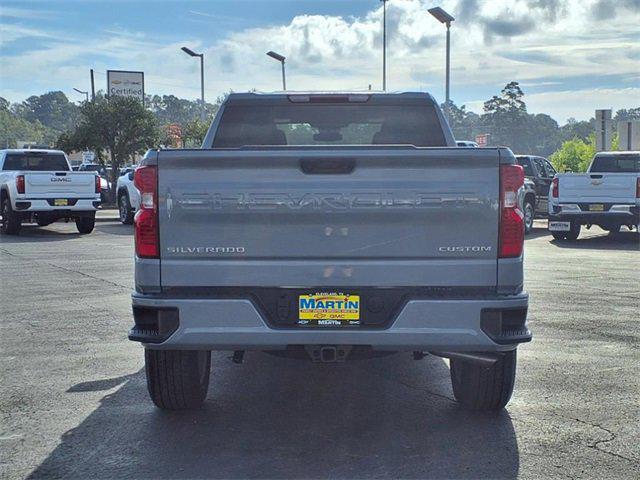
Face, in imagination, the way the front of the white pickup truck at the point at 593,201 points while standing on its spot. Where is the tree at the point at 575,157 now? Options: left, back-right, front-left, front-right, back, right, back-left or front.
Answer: front-left

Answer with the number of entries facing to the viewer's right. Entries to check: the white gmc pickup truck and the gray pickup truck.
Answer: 0

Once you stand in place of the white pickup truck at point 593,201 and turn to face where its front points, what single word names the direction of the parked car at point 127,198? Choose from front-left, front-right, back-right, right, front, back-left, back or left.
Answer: back-left

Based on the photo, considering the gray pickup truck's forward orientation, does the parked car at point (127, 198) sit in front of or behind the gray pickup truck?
in front

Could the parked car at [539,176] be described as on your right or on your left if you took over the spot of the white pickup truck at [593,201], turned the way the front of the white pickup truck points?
on your left

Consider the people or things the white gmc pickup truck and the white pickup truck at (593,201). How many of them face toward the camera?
0

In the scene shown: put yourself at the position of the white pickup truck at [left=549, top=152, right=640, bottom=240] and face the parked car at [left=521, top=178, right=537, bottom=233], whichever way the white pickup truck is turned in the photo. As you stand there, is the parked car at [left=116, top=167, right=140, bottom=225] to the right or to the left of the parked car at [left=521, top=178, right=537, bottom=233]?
left

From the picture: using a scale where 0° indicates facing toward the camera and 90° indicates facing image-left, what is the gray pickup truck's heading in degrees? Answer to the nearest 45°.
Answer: approximately 180°

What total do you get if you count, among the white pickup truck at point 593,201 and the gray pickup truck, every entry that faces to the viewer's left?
0

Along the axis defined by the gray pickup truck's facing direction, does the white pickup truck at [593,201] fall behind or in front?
in front

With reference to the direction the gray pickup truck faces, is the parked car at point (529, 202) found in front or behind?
in front

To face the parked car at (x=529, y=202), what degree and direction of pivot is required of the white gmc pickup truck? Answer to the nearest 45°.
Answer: approximately 135° to its right

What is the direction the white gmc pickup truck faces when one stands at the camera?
facing away from the viewer and to the left of the viewer
